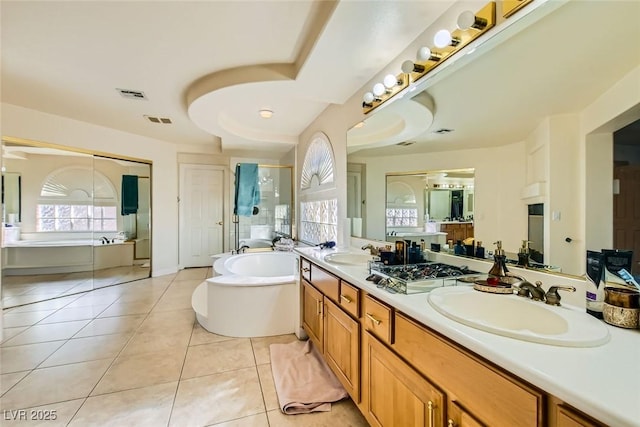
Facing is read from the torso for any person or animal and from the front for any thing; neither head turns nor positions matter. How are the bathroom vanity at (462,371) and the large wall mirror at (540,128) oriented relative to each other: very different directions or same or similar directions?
same or similar directions

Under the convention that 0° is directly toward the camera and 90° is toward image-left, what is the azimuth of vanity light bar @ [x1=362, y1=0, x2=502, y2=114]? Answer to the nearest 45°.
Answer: approximately 45°

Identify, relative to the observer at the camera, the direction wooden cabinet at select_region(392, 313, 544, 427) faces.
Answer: facing the viewer and to the left of the viewer

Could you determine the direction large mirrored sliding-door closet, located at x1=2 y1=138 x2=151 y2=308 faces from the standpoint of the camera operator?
facing the viewer and to the right of the viewer

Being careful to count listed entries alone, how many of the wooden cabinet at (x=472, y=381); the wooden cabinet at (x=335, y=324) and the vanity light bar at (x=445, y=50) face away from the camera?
0

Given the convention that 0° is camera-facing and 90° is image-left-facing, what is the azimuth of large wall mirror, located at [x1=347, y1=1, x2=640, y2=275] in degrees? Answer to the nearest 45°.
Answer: approximately 45°

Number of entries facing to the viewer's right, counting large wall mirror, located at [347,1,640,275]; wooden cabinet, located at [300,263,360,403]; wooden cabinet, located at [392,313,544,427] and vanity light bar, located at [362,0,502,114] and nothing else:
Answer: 0

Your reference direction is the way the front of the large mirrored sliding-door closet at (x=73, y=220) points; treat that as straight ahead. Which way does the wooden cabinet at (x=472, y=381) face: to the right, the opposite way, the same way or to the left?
the opposite way

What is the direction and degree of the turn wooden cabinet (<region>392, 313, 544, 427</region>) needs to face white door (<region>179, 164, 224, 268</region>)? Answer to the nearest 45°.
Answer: approximately 90° to its right

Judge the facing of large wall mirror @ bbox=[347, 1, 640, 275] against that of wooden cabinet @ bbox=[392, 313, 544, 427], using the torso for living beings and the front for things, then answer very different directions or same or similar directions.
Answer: same or similar directions

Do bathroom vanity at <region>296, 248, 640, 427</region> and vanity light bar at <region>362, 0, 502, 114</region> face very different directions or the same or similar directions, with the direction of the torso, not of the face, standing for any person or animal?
same or similar directions

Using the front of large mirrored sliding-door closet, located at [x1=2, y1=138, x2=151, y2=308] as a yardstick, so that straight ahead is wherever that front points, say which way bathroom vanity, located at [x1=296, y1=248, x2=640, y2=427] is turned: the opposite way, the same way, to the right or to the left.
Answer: the opposite way
